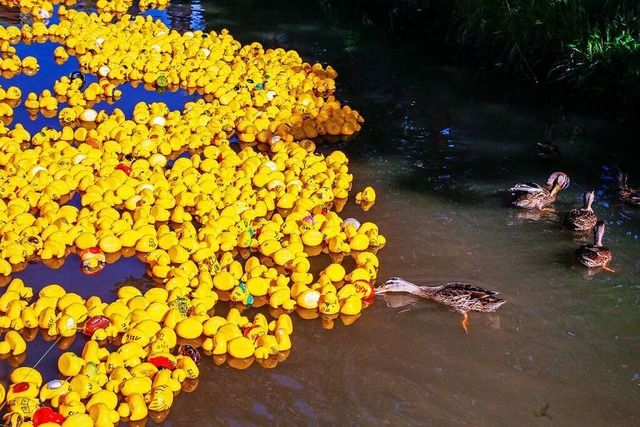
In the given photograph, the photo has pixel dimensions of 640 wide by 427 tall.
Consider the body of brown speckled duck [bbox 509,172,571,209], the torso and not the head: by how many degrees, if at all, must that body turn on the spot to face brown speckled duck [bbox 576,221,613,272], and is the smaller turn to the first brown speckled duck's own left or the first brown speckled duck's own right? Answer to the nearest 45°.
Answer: approximately 45° to the first brown speckled duck's own right

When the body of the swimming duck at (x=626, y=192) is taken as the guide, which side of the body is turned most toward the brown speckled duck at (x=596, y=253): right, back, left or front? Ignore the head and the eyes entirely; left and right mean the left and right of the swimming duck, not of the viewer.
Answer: left

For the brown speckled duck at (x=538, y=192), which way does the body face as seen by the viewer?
to the viewer's right

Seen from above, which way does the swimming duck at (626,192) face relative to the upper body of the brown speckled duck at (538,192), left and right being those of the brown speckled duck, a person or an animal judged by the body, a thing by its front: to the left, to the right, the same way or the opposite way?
the opposite way

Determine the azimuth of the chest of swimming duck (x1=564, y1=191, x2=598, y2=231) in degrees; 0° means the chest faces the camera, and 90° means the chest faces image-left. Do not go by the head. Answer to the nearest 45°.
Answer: approximately 225°

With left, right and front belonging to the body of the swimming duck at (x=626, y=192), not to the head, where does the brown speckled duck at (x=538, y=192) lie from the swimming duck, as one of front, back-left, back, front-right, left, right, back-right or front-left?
front-left

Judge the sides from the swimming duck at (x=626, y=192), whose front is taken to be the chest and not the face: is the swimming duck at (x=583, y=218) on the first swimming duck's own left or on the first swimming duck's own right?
on the first swimming duck's own left

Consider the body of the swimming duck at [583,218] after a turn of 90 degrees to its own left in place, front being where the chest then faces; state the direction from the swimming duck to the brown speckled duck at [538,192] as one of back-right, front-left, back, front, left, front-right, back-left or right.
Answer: front

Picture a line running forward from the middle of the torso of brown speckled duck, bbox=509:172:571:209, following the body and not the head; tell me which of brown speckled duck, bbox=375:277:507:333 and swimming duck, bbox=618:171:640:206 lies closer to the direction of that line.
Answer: the swimming duck

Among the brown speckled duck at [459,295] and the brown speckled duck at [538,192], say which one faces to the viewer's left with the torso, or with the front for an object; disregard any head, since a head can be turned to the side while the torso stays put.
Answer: the brown speckled duck at [459,295]

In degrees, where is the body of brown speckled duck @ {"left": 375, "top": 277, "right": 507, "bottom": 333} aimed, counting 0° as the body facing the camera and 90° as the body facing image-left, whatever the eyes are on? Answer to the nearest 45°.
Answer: approximately 90°

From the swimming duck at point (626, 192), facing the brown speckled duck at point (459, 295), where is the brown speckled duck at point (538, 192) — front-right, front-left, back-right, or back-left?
front-right

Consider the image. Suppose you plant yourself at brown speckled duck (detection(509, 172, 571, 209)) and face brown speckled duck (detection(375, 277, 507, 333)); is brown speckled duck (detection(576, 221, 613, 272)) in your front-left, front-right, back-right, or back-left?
front-left

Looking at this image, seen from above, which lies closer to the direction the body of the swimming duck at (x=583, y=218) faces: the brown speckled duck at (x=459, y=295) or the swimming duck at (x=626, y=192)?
the swimming duck

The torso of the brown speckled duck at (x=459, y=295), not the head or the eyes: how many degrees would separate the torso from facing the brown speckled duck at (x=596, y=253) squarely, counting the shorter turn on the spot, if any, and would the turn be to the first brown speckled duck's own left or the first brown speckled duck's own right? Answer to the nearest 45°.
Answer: approximately 135° to the first brown speckled duck's own right
